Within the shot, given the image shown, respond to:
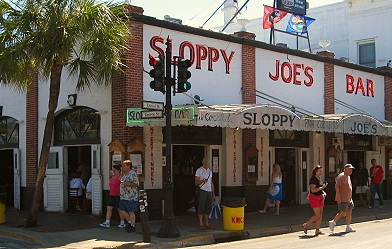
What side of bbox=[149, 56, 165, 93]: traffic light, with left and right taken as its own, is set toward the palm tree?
right

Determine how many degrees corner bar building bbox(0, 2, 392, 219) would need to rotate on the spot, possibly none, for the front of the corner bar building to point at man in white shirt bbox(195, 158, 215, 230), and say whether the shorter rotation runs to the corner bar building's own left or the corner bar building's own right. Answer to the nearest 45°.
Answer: approximately 45° to the corner bar building's own right

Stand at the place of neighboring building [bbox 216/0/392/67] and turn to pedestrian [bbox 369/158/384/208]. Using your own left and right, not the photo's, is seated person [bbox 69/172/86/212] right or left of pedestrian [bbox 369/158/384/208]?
right

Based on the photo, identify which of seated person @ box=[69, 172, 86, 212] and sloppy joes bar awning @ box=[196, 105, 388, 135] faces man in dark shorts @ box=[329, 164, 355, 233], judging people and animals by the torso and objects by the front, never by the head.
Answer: the sloppy joes bar awning

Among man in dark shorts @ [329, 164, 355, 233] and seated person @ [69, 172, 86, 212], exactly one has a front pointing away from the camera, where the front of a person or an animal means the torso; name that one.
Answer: the seated person

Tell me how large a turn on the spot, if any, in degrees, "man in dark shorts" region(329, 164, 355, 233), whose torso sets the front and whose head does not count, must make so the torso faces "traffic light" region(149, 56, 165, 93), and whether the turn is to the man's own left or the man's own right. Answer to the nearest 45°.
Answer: approximately 135° to the man's own right
